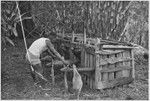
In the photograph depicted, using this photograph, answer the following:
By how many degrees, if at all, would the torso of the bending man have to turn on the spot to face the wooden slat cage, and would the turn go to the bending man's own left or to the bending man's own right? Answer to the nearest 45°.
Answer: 0° — they already face it

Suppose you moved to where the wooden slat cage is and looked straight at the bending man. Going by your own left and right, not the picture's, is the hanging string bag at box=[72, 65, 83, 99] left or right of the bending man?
left

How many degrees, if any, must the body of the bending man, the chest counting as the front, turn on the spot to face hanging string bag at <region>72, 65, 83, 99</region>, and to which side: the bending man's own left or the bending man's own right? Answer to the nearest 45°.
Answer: approximately 45° to the bending man's own right

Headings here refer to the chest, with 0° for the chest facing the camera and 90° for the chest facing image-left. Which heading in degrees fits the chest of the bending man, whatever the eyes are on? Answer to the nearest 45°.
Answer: approximately 270°
